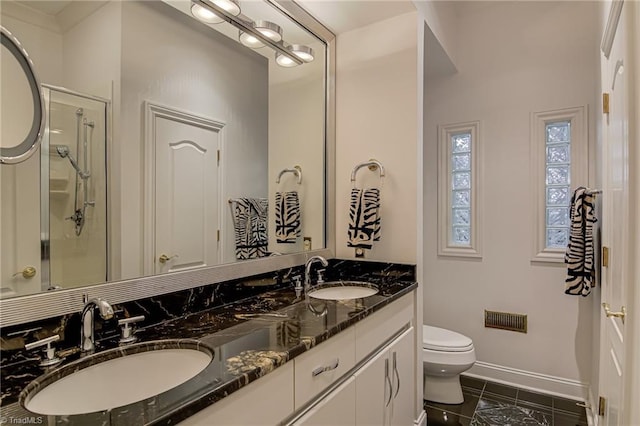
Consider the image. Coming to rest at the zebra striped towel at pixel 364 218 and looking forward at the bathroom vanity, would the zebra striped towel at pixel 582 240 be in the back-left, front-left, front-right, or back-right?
back-left

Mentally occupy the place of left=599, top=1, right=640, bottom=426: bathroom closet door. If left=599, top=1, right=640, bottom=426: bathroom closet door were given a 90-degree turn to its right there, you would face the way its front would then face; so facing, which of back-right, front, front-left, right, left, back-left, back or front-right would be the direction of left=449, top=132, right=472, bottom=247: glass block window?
front-left

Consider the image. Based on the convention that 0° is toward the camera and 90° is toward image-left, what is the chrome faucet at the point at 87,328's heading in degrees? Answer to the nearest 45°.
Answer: approximately 315°

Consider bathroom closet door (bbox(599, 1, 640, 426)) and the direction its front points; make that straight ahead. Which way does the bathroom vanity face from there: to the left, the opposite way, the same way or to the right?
the opposite way

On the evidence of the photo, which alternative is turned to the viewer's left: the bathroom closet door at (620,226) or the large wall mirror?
the bathroom closet door

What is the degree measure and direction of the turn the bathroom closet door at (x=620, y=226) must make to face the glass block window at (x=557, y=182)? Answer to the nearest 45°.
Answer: approximately 90° to its right

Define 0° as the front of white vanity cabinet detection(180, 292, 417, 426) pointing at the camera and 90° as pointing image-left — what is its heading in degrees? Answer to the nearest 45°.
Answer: approximately 315°

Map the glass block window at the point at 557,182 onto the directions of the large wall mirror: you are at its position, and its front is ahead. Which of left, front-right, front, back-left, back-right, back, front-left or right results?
front-left

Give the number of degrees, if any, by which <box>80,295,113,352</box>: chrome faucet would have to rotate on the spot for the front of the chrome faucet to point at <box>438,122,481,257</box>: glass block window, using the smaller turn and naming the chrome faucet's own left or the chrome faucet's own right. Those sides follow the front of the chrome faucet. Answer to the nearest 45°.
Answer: approximately 45° to the chrome faucet's own left

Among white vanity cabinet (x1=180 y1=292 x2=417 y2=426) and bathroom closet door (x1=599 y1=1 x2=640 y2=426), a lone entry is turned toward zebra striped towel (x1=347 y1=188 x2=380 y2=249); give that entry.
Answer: the bathroom closet door

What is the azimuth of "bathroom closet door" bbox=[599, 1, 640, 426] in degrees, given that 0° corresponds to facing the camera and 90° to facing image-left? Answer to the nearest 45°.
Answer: approximately 90°
